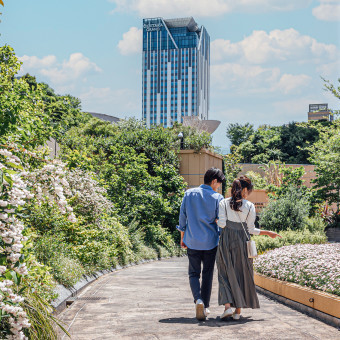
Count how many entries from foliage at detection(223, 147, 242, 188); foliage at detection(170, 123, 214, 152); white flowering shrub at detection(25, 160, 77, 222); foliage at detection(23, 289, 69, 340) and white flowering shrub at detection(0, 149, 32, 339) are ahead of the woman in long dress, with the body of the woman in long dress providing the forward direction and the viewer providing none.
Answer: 2

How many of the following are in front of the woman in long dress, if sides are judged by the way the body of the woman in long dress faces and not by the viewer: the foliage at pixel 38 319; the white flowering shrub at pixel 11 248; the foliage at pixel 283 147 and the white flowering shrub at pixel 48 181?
1

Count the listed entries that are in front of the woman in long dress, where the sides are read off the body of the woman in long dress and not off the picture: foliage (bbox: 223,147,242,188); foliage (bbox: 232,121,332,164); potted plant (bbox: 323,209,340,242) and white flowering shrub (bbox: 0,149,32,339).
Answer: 3

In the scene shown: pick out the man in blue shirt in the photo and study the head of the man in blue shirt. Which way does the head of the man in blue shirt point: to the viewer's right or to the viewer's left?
to the viewer's right

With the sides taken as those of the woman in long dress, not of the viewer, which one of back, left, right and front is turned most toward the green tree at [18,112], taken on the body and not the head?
left

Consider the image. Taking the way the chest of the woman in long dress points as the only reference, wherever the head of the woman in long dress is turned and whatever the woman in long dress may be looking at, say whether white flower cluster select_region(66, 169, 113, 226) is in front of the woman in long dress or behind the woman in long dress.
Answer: in front

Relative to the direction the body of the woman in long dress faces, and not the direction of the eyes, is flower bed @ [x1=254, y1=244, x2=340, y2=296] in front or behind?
in front

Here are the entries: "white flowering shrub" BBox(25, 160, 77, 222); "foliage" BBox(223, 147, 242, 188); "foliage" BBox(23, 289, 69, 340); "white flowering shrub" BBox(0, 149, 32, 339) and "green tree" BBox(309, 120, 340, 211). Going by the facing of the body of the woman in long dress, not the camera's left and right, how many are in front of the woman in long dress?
2

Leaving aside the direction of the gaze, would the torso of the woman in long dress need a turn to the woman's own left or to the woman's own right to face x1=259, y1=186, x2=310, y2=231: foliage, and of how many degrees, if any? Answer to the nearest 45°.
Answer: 0° — they already face it

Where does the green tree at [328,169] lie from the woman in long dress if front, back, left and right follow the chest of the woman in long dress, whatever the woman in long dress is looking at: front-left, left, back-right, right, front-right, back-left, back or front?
front

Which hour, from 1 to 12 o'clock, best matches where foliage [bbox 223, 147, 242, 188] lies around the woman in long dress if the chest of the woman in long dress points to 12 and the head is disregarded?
The foliage is roughly at 12 o'clock from the woman in long dress.

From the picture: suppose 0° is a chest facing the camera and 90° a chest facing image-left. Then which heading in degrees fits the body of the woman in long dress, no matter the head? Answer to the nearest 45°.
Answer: approximately 180°

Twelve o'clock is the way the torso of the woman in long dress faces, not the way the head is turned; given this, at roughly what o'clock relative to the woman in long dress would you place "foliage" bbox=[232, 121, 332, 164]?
The foliage is roughly at 12 o'clock from the woman in long dress.

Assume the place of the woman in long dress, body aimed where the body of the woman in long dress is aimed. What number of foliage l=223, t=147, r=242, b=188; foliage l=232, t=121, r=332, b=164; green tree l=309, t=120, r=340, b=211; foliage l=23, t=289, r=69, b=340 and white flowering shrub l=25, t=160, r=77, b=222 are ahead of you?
3

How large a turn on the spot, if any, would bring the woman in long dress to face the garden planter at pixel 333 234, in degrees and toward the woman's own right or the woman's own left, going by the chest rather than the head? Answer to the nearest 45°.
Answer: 0° — they already face it

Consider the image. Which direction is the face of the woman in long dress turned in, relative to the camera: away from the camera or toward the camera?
away from the camera

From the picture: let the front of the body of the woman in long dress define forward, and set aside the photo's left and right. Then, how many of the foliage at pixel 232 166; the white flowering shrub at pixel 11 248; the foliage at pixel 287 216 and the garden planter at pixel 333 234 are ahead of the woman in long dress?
3
